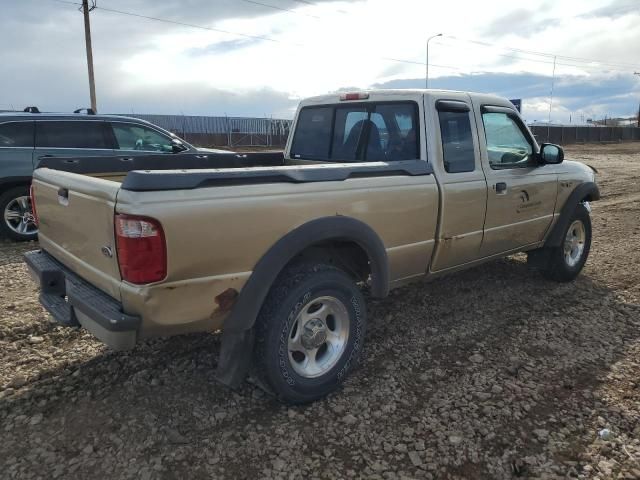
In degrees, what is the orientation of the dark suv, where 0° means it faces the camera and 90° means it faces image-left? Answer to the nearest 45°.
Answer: approximately 270°

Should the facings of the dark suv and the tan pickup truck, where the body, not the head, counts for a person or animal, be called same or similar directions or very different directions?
same or similar directions

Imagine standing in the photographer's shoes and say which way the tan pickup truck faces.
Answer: facing away from the viewer and to the right of the viewer

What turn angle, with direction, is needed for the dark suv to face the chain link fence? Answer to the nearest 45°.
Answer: approximately 45° to its left

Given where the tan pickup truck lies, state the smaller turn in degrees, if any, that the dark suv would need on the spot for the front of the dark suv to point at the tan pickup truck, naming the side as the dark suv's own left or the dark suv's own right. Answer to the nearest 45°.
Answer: approximately 90° to the dark suv's own right

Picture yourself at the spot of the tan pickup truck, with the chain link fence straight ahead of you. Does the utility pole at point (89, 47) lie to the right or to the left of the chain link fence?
left

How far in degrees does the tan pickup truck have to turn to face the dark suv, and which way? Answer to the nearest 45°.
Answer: approximately 90° to its left

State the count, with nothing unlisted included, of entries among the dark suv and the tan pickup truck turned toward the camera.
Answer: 0

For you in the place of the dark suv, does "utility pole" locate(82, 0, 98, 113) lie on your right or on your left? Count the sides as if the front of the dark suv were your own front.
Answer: on your left

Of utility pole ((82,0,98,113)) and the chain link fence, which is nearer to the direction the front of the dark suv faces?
the chain link fence
